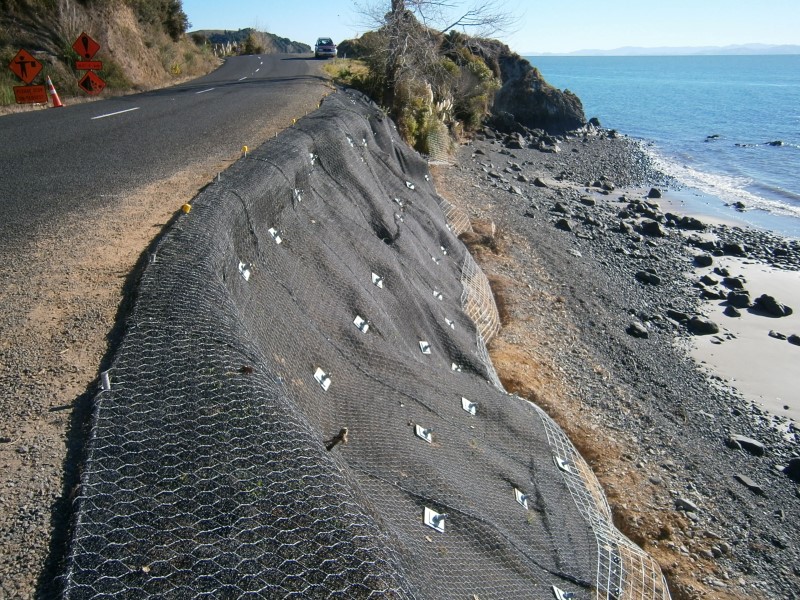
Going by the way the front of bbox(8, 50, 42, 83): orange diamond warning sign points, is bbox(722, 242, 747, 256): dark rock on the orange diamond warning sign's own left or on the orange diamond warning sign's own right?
on the orange diamond warning sign's own left

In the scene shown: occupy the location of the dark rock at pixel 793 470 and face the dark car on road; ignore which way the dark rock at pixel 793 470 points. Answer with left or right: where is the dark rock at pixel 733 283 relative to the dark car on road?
right

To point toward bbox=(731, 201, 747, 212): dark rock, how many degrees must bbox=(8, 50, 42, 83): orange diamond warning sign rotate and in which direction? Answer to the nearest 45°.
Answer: approximately 90° to its left

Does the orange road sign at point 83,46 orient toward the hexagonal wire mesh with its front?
yes

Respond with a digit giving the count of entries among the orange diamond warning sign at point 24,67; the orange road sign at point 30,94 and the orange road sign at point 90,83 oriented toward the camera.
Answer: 3

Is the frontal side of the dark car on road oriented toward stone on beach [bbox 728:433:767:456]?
yes

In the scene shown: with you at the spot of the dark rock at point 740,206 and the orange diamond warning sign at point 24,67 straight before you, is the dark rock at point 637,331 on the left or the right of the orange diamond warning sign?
left

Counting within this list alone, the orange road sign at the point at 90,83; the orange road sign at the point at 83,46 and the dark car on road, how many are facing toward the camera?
3

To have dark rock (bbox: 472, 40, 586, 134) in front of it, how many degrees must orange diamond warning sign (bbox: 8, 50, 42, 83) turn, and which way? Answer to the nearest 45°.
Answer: approximately 135° to its left

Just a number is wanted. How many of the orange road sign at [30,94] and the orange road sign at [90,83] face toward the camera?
2

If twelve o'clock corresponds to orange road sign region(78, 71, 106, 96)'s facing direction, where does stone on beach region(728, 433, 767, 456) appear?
The stone on beach is roughly at 11 o'clock from the orange road sign.

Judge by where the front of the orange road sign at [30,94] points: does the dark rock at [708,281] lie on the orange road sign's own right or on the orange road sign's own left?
on the orange road sign's own left

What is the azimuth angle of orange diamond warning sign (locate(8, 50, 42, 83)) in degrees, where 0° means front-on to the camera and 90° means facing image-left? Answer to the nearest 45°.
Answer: approximately 0°
